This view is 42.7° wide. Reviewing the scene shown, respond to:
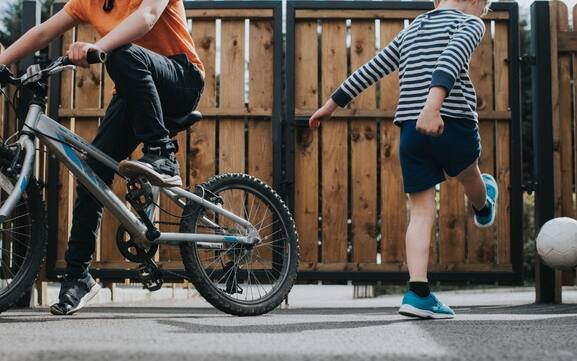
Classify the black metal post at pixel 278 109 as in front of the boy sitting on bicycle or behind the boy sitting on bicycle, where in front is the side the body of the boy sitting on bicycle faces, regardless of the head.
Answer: behind

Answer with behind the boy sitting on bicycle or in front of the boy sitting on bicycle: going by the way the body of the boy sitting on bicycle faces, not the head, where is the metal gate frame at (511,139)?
behind

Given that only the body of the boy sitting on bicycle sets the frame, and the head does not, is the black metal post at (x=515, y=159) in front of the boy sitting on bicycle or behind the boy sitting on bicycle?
behind

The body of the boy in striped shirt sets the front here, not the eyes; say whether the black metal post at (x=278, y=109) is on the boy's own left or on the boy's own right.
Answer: on the boy's own left

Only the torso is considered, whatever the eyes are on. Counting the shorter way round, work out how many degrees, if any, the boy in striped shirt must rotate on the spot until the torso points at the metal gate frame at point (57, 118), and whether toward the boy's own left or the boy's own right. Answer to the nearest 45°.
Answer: approximately 90° to the boy's own left

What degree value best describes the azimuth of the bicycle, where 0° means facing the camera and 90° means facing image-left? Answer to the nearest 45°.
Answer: approximately 45°

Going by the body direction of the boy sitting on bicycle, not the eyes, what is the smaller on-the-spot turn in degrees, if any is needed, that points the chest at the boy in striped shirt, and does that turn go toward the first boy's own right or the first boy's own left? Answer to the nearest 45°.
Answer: approximately 135° to the first boy's own left

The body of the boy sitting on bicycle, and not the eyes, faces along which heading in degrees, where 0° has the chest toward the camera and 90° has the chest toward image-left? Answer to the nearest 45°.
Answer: approximately 45°

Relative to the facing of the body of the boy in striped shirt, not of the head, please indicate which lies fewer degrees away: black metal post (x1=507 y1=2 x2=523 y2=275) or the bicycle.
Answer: the black metal post
